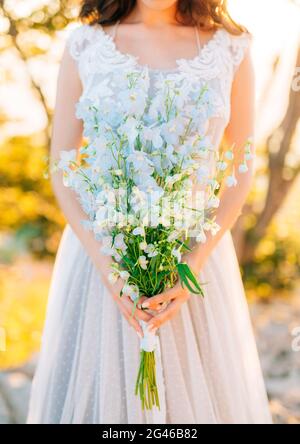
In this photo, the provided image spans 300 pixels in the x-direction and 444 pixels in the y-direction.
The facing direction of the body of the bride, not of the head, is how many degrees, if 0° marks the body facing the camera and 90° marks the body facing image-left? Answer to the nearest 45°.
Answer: approximately 0°
